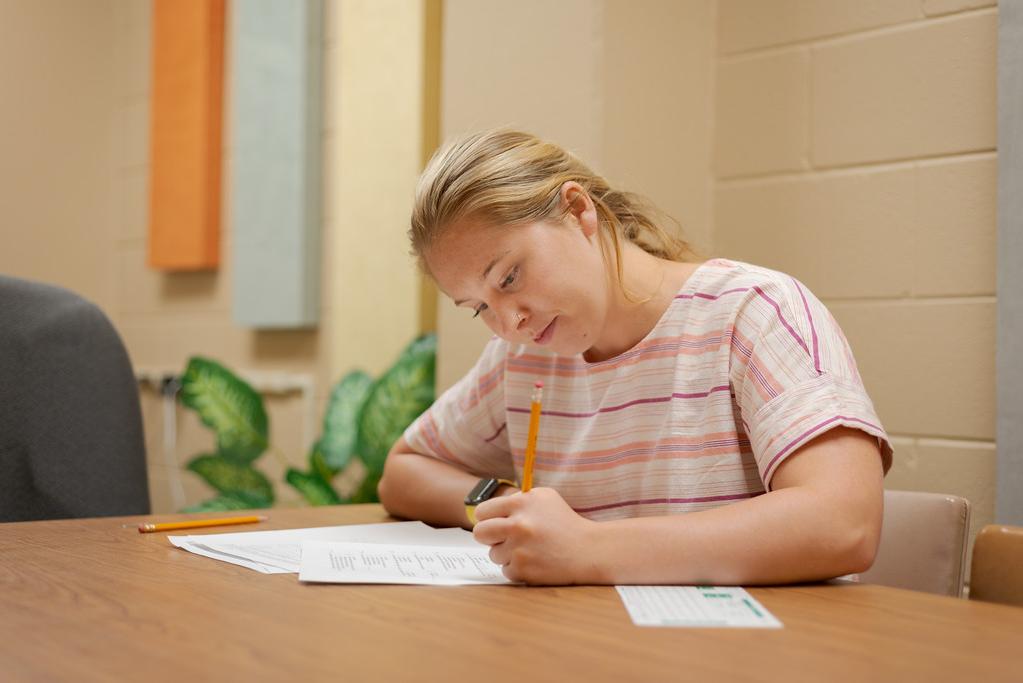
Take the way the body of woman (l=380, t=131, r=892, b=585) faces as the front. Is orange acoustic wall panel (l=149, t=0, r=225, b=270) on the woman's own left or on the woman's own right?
on the woman's own right

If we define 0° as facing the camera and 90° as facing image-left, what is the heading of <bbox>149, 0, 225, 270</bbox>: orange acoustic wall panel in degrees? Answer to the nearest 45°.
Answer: approximately 45°

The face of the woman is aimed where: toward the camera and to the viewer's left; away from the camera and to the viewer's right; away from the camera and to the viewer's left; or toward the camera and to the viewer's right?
toward the camera and to the viewer's left

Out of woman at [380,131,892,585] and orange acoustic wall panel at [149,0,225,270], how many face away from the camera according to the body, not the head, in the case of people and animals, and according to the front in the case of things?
0

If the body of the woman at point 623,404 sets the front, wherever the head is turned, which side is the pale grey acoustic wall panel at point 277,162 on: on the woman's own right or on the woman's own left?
on the woman's own right

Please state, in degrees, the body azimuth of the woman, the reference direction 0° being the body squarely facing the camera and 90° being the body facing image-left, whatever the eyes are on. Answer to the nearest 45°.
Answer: approximately 45°

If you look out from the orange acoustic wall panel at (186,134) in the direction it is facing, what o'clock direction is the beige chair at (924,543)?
The beige chair is roughly at 10 o'clock from the orange acoustic wall panel.
